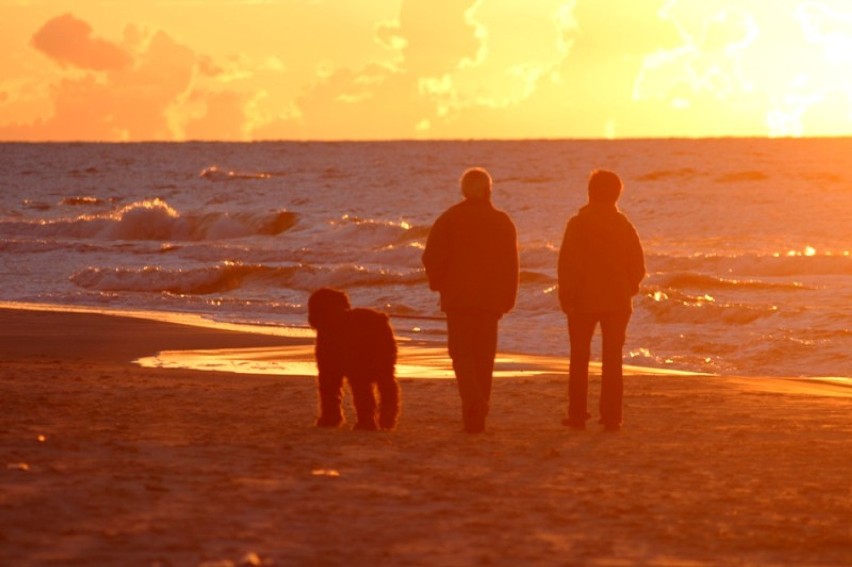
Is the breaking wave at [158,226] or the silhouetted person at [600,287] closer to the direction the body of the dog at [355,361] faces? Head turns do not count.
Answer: the breaking wave

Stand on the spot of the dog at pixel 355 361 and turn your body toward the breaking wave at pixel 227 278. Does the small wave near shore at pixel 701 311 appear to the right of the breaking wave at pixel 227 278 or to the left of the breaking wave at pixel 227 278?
right
